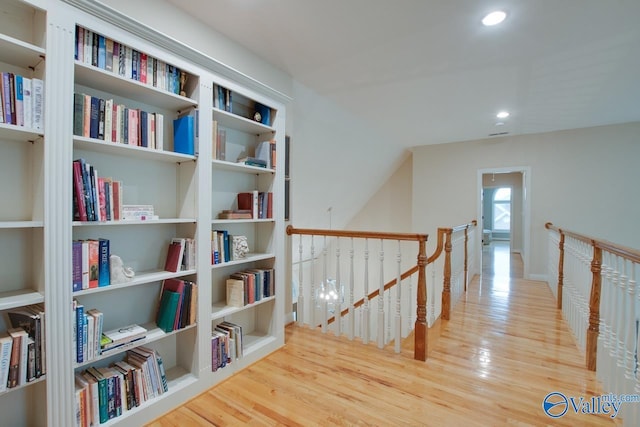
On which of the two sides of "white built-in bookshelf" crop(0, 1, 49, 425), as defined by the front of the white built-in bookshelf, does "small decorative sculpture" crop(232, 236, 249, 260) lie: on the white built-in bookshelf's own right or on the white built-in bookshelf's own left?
on the white built-in bookshelf's own left

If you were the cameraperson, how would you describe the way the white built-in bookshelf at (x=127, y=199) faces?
facing the viewer and to the right of the viewer
